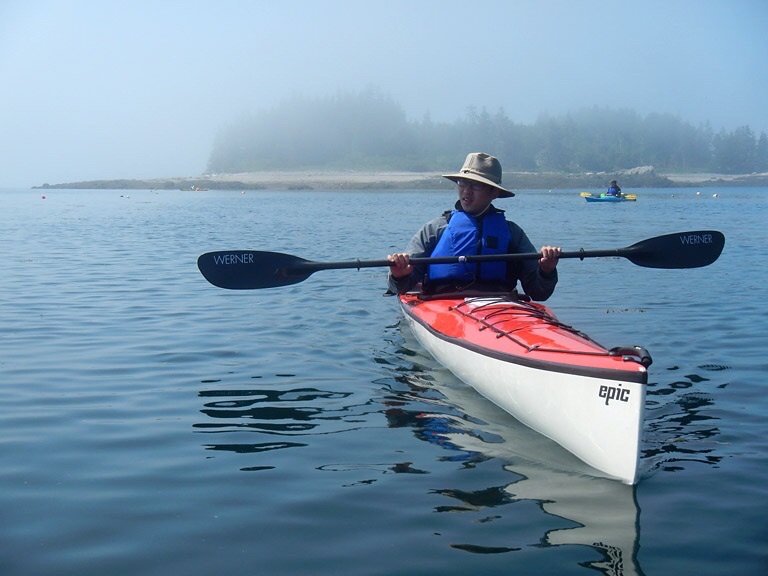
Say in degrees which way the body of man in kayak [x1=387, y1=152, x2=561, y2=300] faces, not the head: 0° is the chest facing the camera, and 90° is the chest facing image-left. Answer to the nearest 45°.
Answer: approximately 0°

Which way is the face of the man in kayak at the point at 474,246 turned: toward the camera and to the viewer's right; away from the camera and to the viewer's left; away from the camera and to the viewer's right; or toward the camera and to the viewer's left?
toward the camera and to the viewer's left

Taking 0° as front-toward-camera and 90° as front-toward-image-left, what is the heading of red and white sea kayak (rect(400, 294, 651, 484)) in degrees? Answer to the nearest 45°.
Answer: approximately 315°
